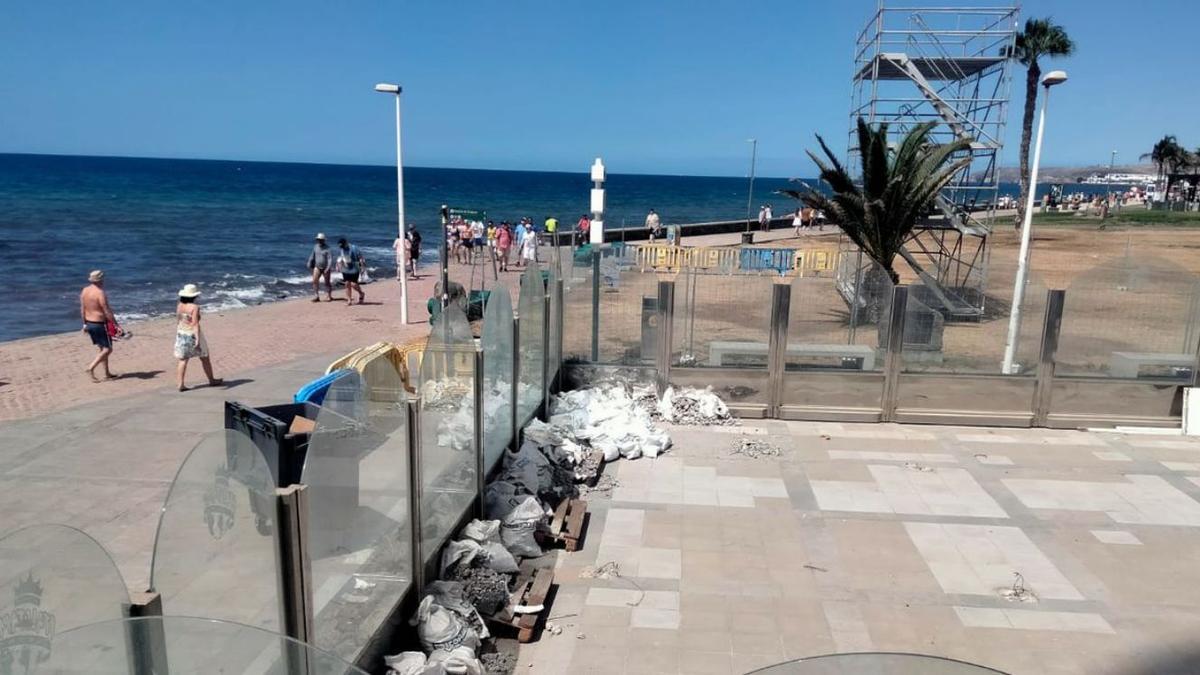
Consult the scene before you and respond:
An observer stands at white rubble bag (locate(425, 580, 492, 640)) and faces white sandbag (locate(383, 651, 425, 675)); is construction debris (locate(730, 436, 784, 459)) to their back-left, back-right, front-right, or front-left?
back-left

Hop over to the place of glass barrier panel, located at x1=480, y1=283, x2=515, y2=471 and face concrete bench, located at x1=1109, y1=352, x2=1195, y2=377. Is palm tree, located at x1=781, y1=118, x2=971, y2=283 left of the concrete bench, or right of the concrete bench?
left

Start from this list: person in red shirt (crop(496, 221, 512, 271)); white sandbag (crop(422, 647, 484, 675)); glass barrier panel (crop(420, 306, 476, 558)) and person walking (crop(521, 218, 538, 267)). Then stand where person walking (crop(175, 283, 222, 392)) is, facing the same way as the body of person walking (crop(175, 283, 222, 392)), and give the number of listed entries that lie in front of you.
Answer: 2
